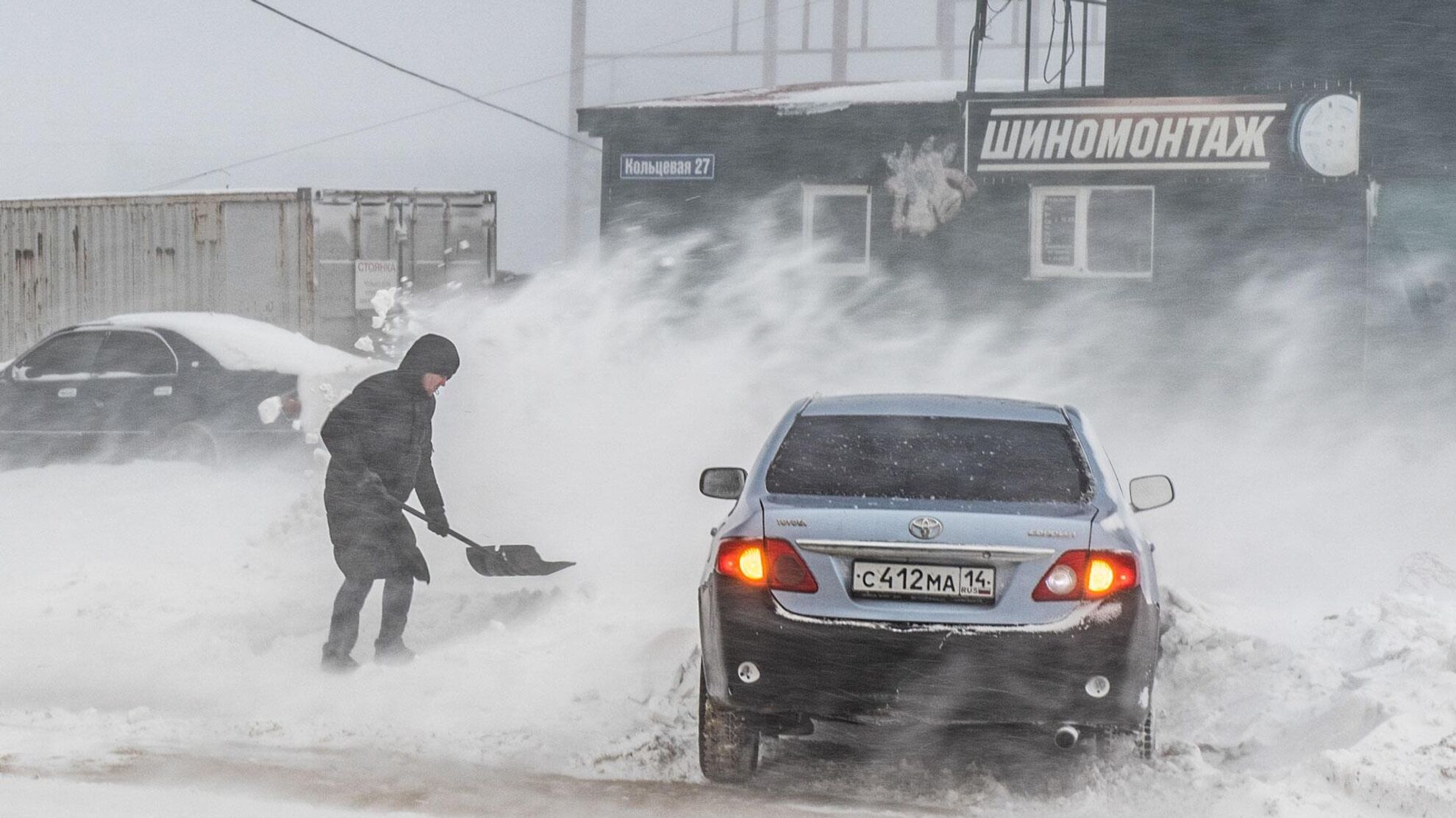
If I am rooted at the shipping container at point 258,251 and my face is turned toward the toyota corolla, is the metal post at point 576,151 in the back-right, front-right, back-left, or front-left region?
back-left

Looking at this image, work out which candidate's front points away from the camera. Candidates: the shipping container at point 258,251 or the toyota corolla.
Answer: the toyota corolla

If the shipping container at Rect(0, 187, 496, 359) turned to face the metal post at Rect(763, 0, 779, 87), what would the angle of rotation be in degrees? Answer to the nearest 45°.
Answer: approximately 90° to its left

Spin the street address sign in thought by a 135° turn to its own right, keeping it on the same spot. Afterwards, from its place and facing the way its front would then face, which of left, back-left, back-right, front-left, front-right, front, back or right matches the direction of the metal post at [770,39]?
front-right

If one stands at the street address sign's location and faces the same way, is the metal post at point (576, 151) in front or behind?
behind

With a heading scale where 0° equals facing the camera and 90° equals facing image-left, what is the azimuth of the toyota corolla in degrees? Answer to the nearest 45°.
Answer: approximately 180°

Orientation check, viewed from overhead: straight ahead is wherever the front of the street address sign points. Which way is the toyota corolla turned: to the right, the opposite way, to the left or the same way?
the opposite way

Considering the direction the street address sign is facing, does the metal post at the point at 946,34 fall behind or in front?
behind

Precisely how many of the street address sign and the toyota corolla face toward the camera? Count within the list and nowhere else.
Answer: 1

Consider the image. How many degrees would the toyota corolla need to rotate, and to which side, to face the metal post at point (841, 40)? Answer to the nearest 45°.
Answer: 0° — it already faces it
